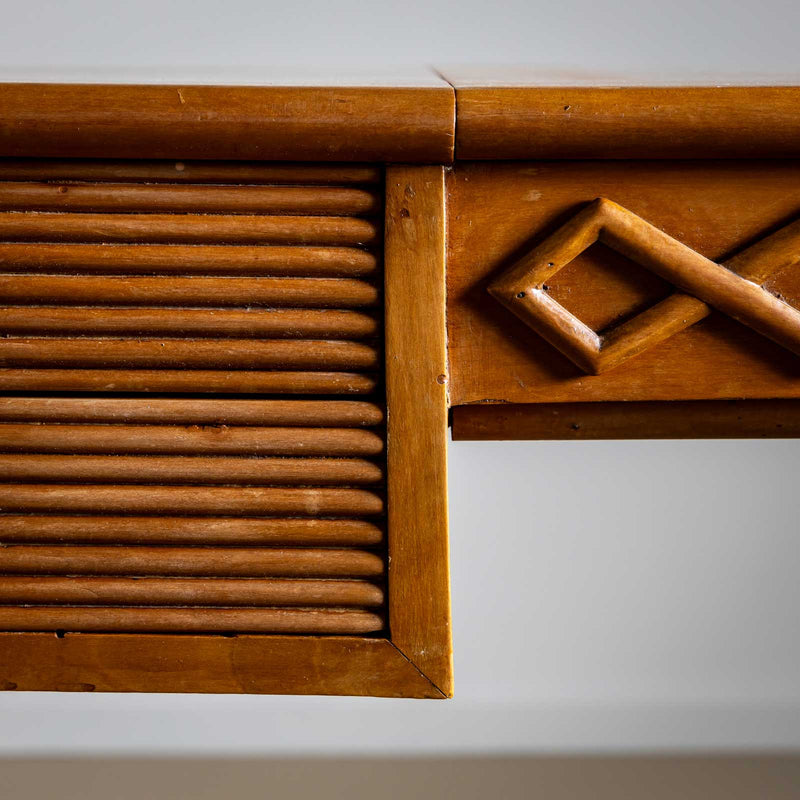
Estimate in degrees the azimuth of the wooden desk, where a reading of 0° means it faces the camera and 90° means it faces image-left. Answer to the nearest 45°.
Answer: approximately 0°
